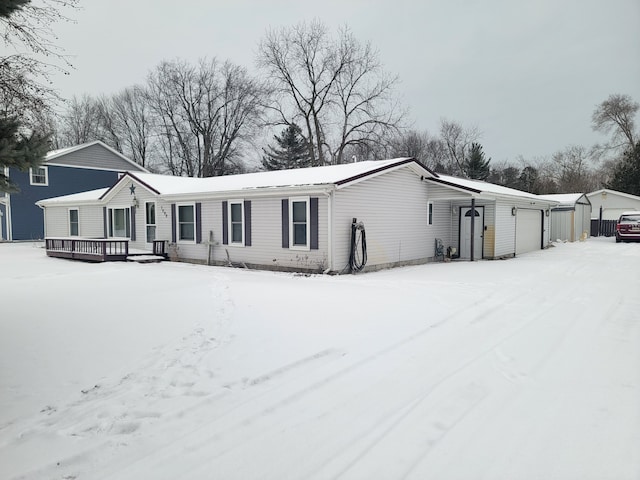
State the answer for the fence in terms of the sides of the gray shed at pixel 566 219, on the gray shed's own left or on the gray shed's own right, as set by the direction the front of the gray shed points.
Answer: on the gray shed's own left

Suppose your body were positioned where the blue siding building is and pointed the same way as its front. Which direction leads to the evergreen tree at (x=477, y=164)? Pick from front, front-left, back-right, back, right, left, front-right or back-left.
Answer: back-left

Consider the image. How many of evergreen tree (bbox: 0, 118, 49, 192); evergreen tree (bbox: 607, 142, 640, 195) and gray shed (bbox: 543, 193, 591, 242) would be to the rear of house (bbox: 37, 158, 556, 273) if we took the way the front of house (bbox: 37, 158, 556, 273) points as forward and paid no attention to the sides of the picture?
2

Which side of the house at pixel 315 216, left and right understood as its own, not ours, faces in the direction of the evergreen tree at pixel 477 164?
back

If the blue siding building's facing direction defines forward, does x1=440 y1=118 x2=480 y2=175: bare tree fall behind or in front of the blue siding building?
behind

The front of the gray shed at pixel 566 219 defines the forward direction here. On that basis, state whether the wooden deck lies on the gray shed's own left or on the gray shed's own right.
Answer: on the gray shed's own right

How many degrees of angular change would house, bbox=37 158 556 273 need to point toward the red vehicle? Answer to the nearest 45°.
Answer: approximately 180°

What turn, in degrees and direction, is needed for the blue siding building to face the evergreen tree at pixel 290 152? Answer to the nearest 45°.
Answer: approximately 135° to its left

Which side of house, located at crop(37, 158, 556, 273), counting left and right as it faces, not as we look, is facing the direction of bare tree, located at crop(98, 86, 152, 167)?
right

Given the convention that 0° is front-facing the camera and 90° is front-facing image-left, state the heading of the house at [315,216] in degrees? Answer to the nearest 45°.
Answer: approximately 45°
